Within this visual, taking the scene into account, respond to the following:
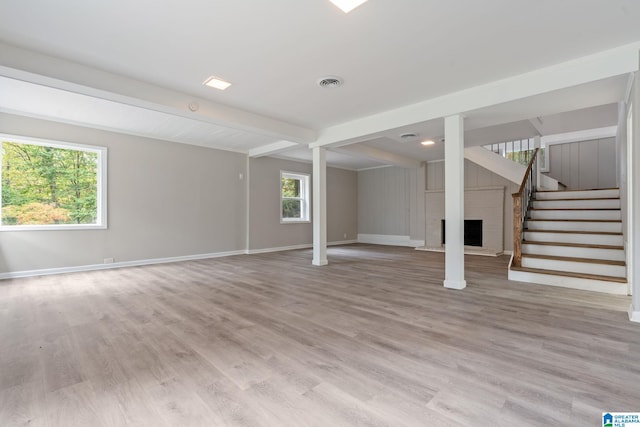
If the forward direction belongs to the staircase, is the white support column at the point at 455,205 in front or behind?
in front

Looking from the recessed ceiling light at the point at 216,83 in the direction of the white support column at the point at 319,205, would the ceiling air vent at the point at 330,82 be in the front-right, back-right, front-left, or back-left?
front-right

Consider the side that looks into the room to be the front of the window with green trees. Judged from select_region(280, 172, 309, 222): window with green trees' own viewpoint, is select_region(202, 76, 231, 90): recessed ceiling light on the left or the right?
on its right

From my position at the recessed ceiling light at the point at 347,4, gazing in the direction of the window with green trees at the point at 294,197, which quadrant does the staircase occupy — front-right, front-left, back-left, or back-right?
front-right

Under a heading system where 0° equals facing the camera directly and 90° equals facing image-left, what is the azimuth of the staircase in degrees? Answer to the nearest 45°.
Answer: approximately 0°

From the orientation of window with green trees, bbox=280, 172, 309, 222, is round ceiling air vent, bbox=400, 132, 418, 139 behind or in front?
in front

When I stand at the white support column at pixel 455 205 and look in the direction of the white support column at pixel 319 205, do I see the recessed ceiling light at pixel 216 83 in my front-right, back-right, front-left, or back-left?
front-left

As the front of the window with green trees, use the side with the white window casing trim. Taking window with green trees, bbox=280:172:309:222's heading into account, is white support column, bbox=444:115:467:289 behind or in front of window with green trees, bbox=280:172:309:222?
in front

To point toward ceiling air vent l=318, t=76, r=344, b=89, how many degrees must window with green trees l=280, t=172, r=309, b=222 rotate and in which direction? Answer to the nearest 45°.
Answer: approximately 45° to its right

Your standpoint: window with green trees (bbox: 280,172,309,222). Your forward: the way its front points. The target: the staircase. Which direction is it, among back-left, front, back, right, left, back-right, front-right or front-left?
front

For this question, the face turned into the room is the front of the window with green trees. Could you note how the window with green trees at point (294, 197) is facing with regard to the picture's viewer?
facing the viewer and to the right of the viewer

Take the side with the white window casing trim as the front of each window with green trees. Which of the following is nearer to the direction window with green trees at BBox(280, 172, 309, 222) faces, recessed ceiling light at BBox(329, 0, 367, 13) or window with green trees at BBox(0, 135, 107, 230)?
the recessed ceiling light

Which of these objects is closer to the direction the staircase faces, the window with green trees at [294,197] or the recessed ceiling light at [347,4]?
the recessed ceiling light

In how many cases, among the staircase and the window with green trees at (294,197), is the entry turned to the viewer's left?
0

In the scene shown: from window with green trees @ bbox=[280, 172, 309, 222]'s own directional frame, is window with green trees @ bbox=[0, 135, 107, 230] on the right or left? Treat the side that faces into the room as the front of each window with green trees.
on its right
